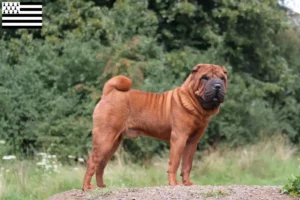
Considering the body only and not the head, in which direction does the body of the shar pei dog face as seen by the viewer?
to the viewer's right
